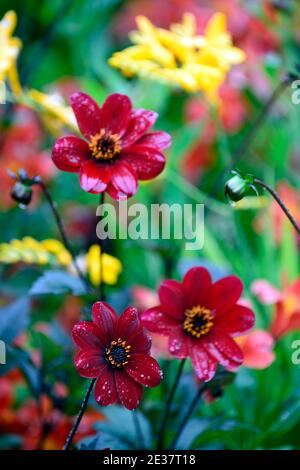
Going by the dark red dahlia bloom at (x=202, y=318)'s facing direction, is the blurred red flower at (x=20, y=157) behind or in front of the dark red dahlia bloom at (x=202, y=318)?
behind

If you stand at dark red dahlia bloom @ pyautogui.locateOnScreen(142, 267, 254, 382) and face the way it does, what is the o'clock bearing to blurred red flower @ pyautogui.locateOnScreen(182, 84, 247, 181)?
The blurred red flower is roughly at 6 o'clock from the dark red dahlia bloom.

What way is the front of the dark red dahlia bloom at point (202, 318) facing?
toward the camera
